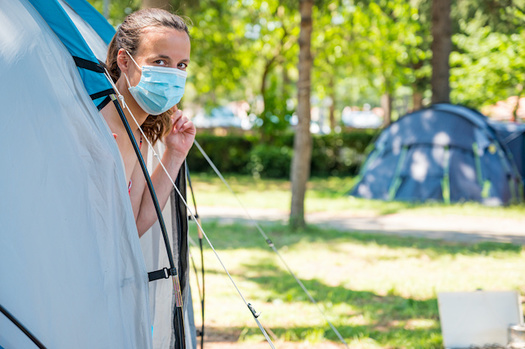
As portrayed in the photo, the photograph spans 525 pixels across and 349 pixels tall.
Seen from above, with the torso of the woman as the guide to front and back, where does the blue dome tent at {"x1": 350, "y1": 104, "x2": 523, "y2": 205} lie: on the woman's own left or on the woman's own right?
on the woman's own left

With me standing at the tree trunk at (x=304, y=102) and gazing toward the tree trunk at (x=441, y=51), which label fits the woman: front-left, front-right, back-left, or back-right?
back-right

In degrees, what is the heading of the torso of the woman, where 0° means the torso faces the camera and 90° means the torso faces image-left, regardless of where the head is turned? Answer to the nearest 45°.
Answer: approximately 315°

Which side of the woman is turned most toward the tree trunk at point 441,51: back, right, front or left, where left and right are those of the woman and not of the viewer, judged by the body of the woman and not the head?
left

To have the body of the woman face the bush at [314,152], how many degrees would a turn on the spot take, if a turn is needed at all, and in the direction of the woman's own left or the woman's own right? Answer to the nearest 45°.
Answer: approximately 135° to the woman's own left

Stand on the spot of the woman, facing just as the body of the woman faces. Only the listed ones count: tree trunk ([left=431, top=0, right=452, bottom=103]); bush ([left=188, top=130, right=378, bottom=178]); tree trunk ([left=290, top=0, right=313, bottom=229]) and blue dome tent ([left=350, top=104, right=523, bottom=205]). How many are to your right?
0

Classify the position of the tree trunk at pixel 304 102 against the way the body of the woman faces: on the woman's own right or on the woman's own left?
on the woman's own left

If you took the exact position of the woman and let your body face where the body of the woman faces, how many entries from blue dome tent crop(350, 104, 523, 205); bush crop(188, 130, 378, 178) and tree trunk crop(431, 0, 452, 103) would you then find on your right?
0
